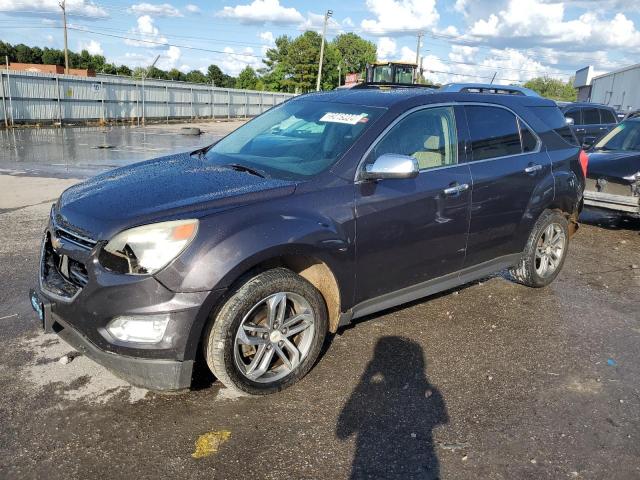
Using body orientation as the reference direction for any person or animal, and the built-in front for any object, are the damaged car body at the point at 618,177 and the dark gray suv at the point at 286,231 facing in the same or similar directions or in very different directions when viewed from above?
same or similar directions

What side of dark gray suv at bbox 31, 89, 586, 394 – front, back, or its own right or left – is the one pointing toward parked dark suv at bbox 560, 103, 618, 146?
back

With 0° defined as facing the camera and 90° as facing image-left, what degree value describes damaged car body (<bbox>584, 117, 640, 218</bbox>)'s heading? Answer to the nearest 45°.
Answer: approximately 45°

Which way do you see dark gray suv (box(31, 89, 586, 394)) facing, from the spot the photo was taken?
facing the viewer and to the left of the viewer

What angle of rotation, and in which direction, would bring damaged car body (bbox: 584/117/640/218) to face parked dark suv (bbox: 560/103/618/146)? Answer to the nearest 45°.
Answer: approximately 135° to its right

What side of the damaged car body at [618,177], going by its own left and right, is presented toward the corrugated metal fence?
right

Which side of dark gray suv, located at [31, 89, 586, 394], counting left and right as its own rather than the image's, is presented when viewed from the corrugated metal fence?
right

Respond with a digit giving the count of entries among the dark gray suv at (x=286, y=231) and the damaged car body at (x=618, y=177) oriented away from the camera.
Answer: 0

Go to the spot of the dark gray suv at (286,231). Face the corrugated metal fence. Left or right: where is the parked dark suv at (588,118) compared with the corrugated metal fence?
right

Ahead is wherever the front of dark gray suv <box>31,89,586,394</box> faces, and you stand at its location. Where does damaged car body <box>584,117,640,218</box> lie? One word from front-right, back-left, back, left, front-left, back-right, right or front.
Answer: back

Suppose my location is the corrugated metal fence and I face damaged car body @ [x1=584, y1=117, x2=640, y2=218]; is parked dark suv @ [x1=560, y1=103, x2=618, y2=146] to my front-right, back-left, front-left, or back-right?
front-left

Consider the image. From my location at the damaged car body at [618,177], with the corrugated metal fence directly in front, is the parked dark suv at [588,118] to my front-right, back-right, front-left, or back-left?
front-right
